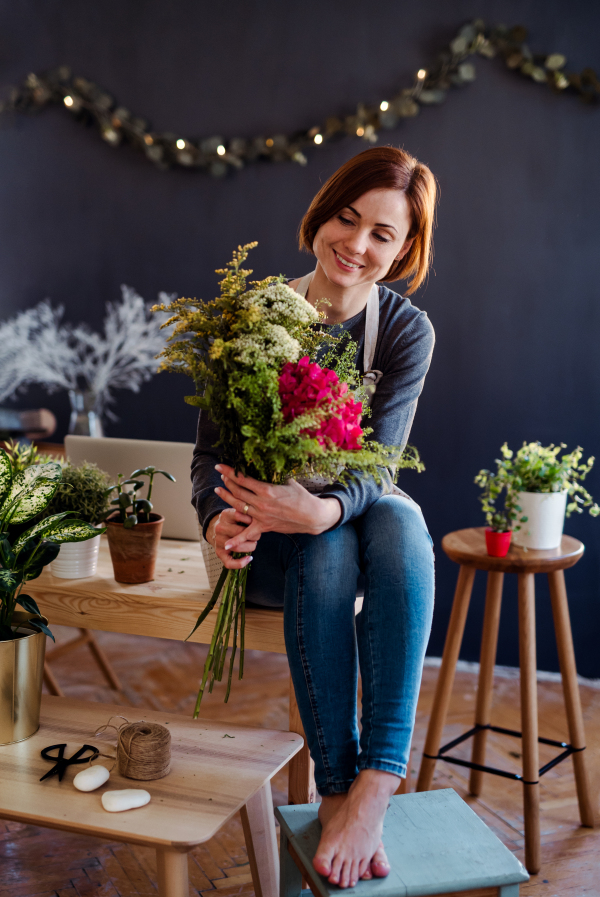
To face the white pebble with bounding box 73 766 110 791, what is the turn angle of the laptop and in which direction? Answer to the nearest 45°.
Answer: approximately 180°

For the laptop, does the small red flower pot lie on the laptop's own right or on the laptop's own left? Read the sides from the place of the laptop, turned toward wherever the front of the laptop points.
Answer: on the laptop's own right

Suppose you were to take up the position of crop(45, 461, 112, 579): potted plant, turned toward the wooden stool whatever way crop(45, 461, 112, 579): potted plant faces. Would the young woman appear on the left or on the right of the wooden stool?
right

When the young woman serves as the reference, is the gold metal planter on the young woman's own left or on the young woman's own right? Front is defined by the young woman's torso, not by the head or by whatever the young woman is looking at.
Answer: on the young woman's own right

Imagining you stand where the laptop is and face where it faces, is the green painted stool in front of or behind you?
behind

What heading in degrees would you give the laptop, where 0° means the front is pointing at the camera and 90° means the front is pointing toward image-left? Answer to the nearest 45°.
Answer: approximately 180°

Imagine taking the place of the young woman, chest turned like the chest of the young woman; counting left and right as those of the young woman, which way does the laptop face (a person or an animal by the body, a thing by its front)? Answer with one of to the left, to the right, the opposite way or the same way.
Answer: the opposite way

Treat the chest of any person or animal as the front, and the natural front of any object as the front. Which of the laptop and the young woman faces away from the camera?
the laptop

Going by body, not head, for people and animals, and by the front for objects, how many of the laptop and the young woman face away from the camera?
1

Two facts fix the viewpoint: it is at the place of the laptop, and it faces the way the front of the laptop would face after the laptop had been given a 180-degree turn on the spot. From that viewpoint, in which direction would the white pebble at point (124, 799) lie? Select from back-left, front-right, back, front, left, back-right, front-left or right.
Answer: front

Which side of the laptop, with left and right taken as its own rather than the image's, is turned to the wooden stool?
right

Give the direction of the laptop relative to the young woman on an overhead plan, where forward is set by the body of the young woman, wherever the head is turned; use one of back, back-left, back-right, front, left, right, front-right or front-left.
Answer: back-right
